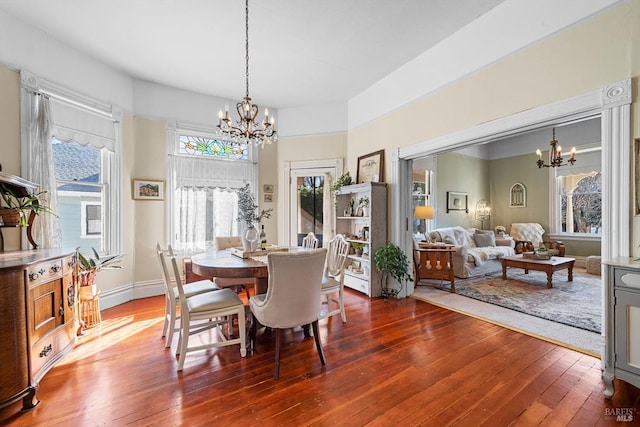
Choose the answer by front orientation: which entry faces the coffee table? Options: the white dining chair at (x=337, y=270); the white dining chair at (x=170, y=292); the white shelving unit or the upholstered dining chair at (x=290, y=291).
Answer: the white dining chair at (x=170, y=292)

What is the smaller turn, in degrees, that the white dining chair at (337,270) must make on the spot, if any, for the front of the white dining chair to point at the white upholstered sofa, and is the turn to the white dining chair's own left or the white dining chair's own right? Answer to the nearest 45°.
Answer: approximately 180°

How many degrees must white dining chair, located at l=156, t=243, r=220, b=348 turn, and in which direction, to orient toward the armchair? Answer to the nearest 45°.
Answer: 0° — it already faces it

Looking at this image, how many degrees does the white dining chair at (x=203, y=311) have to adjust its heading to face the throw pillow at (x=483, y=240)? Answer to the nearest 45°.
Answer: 0° — it already faces it

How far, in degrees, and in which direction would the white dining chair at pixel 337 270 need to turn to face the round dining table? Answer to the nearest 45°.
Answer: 0° — it already faces it

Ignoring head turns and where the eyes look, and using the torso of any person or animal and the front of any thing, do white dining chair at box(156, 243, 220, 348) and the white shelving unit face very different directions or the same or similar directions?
very different directions

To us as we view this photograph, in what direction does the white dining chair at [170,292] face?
facing to the right of the viewer
